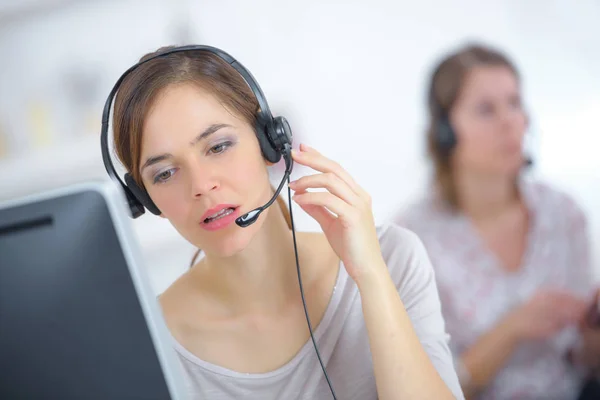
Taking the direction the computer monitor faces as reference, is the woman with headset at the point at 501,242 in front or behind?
in front

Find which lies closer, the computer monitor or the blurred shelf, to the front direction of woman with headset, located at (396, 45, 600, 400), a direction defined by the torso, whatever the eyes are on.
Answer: the computer monitor

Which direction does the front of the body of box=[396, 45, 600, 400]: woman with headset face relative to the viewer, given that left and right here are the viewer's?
facing the viewer and to the right of the viewer

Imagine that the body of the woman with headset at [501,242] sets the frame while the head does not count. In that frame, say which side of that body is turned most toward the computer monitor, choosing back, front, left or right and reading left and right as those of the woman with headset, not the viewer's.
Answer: right

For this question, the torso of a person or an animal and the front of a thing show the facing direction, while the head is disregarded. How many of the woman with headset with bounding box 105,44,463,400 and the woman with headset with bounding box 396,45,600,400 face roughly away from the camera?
0

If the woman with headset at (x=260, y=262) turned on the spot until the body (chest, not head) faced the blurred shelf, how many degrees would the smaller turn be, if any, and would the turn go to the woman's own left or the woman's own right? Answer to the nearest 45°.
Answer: approximately 90° to the woman's own right

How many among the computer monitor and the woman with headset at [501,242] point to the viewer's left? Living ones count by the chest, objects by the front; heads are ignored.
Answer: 0

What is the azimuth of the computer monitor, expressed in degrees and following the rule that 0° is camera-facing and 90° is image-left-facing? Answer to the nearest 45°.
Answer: approximately 225°

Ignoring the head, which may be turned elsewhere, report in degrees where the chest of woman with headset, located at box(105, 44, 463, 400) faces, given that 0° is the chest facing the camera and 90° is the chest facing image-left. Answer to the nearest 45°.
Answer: approximately 45°

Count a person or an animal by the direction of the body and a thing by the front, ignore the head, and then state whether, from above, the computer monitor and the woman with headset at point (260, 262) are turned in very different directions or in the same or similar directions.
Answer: very different directions

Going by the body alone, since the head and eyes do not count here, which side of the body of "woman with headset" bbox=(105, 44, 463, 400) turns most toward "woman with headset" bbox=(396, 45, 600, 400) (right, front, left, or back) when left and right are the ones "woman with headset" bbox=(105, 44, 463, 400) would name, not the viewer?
back

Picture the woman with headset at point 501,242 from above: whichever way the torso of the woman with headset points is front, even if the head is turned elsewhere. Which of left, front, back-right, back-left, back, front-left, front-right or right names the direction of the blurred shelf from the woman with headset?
back-right
